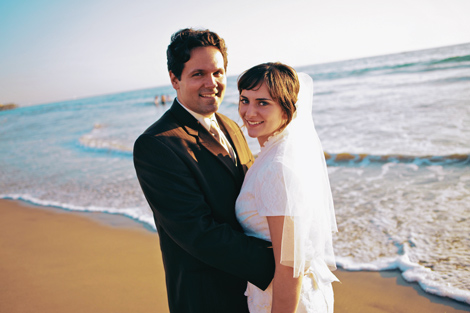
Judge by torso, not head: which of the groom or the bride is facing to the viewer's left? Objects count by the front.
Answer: the bride

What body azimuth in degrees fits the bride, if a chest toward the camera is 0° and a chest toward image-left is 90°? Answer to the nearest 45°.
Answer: approximately 90°

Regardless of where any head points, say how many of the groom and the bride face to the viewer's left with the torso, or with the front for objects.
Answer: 1

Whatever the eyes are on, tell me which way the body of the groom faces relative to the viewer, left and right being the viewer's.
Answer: facing the viewer and to the right of the viewer
